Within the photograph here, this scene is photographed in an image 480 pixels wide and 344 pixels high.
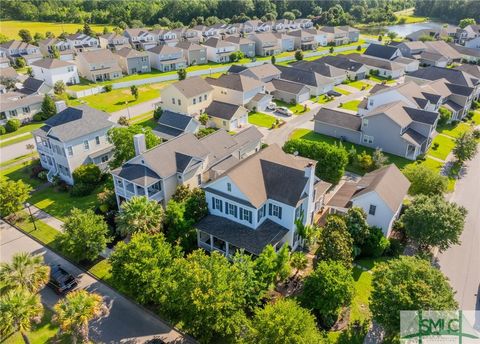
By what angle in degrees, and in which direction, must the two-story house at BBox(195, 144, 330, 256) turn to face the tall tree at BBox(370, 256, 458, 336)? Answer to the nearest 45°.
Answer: approximately 90° to its left

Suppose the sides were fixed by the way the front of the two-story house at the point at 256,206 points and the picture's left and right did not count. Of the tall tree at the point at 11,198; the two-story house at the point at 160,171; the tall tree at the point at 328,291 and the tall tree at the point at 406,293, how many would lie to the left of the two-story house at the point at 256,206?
2

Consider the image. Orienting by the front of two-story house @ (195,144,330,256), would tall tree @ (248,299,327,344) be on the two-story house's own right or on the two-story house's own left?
on the two-story house's own left

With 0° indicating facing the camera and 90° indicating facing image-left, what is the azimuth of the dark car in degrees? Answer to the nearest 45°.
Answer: approximately 135°

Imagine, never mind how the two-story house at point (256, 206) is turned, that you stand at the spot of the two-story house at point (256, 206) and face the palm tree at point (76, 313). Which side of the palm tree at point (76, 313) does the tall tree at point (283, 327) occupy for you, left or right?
left

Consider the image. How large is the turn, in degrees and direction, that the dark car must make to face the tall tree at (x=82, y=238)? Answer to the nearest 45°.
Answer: approximately 90° to its right

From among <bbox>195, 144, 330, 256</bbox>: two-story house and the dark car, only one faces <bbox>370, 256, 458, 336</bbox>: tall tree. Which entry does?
the dark car

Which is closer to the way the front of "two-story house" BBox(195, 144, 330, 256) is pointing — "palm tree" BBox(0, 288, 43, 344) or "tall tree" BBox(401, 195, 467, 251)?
the palm tree

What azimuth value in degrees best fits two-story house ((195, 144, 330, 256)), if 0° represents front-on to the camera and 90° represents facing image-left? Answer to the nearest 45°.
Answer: approximately 45°
